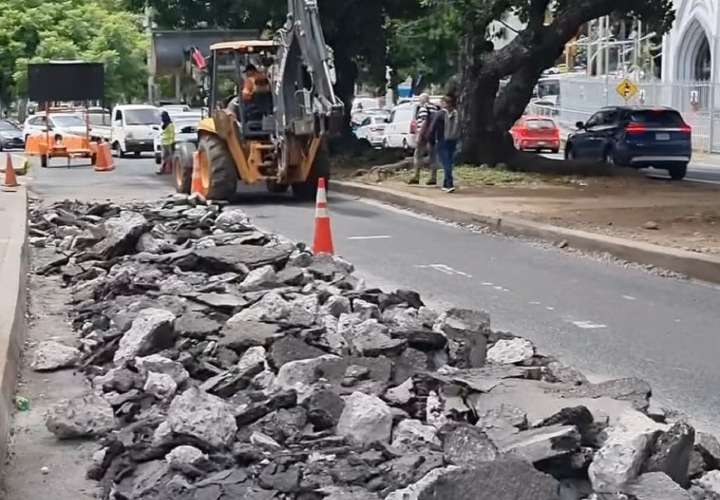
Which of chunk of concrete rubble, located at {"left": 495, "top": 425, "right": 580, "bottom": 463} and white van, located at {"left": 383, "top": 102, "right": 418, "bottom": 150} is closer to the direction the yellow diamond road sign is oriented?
the chunk of concrete rubble

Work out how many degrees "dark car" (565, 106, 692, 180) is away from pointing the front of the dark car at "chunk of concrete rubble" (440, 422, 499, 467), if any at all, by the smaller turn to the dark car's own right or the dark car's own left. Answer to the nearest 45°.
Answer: approximately 135° to the dark car's own left

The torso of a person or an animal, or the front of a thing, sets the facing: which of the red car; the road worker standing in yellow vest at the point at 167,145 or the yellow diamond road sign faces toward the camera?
the yellow diamond road sign

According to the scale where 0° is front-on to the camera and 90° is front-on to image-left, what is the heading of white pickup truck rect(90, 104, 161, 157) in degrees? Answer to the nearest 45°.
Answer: approximately 315°

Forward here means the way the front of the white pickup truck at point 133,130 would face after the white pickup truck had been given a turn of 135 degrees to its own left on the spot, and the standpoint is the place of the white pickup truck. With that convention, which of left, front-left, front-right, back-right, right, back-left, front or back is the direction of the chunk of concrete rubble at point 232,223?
back

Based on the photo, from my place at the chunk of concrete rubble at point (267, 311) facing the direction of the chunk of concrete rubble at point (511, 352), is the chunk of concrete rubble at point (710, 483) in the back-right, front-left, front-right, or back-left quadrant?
front-right

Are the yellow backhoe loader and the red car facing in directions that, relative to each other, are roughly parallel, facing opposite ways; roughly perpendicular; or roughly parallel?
roughly parallel

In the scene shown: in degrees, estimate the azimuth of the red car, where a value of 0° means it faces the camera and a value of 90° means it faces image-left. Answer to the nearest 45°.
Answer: approximately 135°

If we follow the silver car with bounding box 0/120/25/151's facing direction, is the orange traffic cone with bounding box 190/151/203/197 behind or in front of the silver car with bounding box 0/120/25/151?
in front

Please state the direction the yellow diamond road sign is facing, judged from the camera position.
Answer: facing the viewer

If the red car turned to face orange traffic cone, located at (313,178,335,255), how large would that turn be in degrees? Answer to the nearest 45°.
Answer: approximately 135° to its left

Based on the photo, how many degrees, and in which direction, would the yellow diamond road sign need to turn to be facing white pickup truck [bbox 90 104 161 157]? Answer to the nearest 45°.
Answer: approximately 45° to its right
